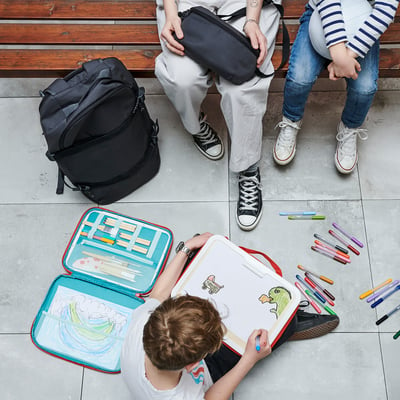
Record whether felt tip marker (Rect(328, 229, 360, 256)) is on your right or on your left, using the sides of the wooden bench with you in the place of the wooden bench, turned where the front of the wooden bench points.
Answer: on your left

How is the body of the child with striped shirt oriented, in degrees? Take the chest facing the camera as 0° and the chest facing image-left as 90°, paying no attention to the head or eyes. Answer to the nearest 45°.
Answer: approximately 0°

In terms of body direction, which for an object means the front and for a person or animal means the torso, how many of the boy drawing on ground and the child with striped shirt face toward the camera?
1

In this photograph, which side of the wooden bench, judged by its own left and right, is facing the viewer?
front

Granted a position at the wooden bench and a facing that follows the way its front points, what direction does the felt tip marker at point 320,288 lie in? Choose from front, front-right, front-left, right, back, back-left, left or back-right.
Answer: front-left

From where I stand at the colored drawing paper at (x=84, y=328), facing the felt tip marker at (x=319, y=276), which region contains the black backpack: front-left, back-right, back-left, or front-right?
front-left

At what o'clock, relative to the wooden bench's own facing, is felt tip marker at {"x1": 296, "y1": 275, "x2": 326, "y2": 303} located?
The felt tip marker is roughly at 10 o'clock from the wooden bench.

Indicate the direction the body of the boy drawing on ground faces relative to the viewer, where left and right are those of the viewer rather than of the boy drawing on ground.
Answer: facing away from the viewer and to the right of the viewer

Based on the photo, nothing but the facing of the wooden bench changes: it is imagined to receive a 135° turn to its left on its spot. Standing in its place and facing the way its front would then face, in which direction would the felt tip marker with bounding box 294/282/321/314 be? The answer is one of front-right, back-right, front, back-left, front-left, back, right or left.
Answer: right

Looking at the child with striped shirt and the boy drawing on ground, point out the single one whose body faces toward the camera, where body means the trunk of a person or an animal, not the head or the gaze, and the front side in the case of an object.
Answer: the child with striped shirt

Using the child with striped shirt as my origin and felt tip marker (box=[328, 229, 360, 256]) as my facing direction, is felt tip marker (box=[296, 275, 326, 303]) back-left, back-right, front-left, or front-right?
front-right

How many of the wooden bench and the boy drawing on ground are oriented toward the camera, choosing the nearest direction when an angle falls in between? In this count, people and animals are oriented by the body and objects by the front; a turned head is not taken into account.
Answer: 1
